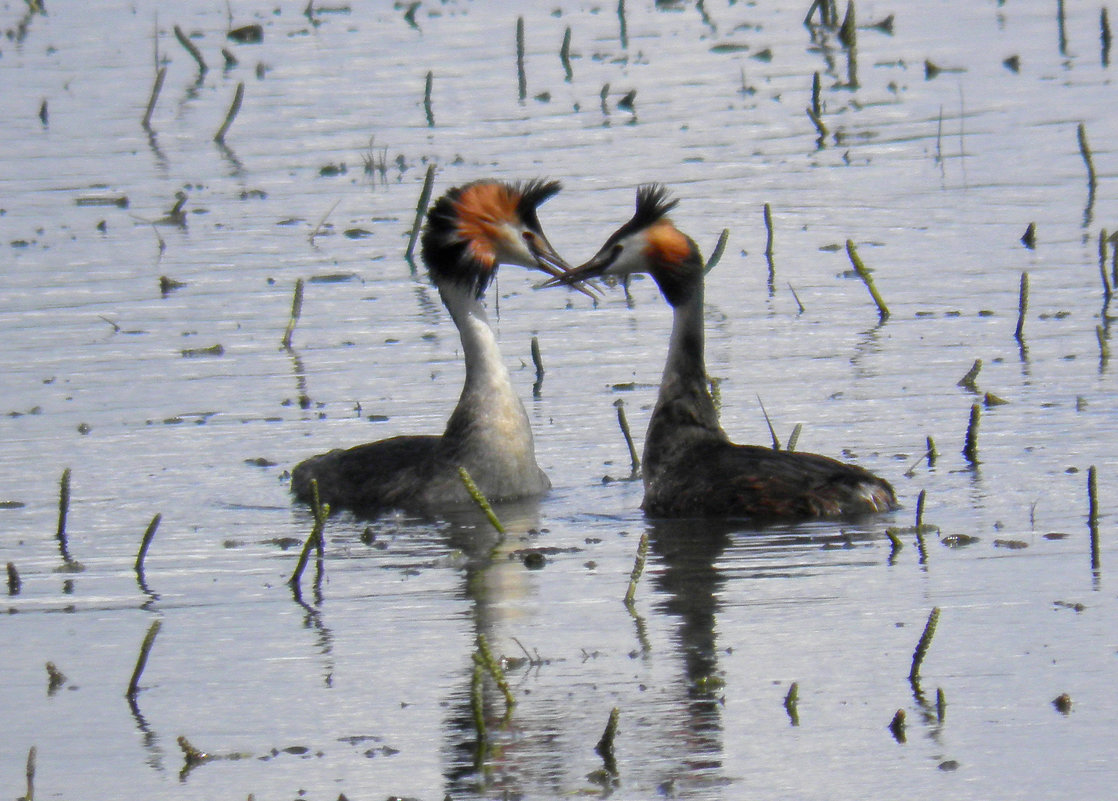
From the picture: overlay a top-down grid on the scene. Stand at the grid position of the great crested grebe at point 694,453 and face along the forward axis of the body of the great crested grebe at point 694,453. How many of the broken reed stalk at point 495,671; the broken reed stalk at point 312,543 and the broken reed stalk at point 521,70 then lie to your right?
1

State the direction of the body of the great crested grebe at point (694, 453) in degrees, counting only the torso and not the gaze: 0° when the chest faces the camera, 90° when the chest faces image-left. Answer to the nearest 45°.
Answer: approximately 90°

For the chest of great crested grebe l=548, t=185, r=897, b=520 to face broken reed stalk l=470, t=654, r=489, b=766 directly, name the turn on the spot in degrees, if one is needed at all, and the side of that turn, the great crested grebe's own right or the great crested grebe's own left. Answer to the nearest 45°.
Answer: approximately 90° to the great crested grebe's own left

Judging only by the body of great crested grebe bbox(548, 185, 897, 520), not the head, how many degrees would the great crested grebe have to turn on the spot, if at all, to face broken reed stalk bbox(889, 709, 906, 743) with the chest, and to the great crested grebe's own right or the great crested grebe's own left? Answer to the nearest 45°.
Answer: approximately 90° to the great crested grebe's own left

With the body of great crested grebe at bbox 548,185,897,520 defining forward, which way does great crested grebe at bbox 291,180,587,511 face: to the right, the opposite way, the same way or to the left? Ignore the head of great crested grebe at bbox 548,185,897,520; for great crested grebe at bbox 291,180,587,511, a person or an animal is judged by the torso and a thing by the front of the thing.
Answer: the opposite way

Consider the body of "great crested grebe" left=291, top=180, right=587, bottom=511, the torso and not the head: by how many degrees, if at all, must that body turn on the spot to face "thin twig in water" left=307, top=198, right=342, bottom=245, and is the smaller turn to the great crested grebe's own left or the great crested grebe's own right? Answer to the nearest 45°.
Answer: approximately 90° to the great crested grebe's own left

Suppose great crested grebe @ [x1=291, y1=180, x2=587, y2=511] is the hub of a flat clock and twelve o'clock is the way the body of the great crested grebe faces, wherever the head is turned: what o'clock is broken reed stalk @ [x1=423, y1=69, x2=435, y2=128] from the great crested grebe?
The broken reed stalk is roughly at 9 o'clock from the great crested grebe.

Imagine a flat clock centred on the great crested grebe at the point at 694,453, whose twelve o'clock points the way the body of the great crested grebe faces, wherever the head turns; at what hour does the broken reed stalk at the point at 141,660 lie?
The broken reed stalk is roughly at 10 o'clock from the great crested grebe.

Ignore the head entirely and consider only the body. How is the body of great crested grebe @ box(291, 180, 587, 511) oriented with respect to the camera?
to the viewer's right

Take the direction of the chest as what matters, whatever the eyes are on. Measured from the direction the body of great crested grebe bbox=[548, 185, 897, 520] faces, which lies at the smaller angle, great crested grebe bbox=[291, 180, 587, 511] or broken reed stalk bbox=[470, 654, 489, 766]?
the great crested grebe

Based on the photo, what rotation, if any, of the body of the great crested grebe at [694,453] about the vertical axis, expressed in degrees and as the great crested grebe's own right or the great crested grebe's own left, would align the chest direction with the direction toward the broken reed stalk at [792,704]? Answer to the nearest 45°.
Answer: approximately 90° to the great crested grebe's own left

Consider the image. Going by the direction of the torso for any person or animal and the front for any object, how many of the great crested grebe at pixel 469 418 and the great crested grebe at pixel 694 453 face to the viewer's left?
1

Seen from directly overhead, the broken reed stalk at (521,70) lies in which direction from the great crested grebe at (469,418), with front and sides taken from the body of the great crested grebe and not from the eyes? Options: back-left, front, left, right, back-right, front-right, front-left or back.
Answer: left
